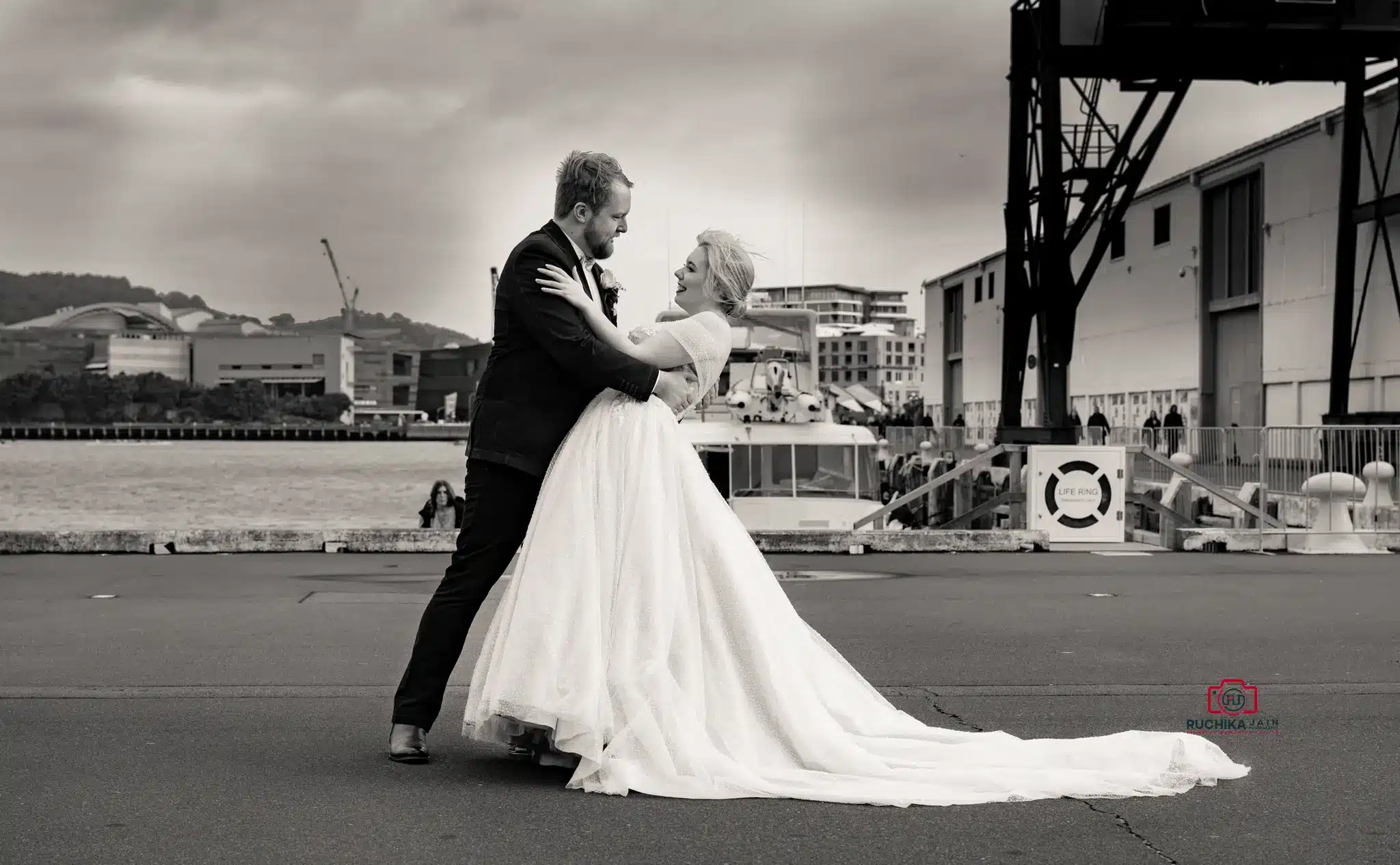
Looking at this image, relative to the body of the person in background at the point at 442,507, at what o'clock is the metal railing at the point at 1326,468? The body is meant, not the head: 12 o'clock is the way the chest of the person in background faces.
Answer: The metal railing is roughly at 10 o'clock from the person in background.

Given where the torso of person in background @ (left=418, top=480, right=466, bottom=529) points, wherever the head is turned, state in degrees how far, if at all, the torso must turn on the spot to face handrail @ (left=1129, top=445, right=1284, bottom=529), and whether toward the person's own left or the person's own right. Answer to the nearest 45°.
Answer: approximately 45° to the person's own left

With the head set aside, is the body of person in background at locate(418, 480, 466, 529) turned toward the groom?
yes

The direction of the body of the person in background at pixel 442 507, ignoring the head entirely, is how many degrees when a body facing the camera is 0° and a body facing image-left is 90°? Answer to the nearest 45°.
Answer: approximately 0°

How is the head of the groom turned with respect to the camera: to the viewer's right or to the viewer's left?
to the viewer's right

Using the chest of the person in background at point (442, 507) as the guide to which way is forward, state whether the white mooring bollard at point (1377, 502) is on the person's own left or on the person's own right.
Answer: on the person's own left

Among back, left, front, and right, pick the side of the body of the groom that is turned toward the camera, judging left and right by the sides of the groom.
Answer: right

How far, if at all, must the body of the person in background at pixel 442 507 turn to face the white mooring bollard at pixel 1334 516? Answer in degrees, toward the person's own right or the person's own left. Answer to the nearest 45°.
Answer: approximately 45° to the person's own left

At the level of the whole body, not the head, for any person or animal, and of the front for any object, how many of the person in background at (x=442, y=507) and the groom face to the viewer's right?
1

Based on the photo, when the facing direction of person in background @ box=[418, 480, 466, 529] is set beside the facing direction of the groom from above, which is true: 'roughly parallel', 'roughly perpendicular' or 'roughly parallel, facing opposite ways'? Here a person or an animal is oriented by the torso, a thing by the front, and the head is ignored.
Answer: roughly perpendicular

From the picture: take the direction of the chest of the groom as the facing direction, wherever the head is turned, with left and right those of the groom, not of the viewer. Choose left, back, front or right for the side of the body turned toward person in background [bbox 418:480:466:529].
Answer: left

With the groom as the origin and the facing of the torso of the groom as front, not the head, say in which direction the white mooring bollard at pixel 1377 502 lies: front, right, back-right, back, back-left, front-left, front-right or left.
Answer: front-left

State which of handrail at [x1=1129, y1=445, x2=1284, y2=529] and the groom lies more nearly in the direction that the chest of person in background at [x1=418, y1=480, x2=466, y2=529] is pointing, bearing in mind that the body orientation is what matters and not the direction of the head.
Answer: the groom
